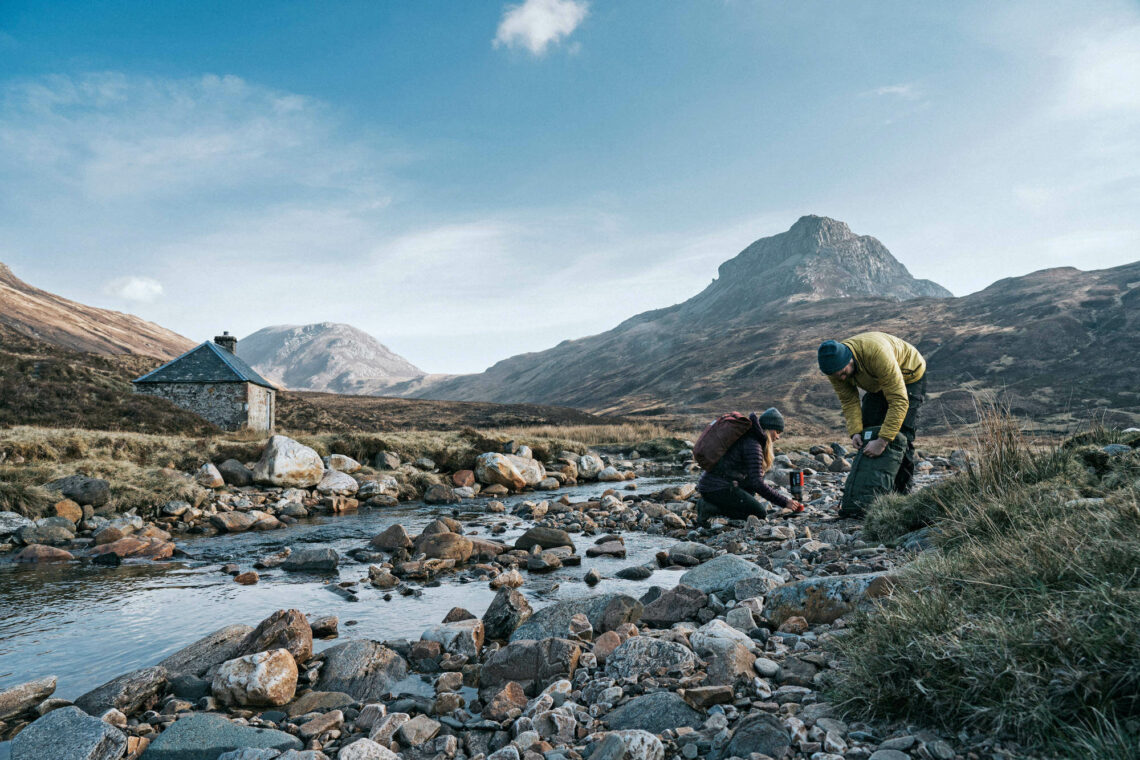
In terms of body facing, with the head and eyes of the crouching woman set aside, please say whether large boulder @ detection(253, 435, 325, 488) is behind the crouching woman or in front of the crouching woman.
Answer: behind

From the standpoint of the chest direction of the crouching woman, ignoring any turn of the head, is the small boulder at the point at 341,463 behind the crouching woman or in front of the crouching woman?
behind

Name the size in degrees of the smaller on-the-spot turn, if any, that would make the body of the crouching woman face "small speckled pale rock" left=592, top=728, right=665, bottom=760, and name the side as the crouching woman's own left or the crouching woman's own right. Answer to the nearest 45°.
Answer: approximately 90° to the crouching woman's own right

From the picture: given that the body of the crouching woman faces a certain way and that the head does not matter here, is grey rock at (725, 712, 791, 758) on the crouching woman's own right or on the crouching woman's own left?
on the crouching woman's own right

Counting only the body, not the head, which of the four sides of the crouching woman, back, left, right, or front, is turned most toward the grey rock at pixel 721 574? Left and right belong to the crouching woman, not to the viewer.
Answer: right

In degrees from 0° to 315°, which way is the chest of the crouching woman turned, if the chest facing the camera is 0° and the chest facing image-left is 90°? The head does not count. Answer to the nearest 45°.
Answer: approximately 270°

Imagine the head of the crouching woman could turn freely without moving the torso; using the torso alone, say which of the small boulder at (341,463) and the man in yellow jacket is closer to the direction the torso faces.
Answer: the man in yellow jacket

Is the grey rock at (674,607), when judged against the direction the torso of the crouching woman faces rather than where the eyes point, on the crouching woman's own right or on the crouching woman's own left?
on the crouching woman's own right

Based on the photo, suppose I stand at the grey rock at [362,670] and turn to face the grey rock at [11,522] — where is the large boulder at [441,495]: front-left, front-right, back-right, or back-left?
front-right

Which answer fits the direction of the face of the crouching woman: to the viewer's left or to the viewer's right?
to the viewer's right

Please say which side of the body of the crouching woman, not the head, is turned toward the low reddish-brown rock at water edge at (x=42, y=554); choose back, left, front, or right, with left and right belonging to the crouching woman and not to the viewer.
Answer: back

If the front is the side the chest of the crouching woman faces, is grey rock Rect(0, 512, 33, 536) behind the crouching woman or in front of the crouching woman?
behind

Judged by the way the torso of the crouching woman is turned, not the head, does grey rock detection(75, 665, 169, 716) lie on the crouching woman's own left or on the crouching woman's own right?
on the crouching woman's own right

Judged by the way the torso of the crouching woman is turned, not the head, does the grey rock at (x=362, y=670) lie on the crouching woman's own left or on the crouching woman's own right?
on the crouching woman's own right
